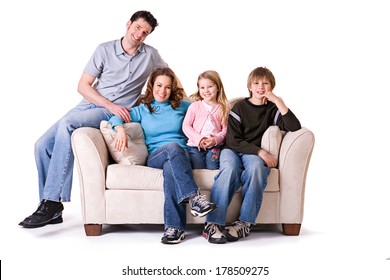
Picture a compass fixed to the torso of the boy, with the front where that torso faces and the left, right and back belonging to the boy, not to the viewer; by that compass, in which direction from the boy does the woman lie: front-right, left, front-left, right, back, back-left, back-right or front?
right

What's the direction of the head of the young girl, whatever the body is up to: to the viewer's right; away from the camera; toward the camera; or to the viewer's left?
toward the camera

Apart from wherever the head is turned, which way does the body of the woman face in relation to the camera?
toward the camera

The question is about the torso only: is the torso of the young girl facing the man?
no

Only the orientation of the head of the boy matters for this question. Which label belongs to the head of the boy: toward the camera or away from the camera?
toward the camera

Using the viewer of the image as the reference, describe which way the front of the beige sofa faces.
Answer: facing the viewer

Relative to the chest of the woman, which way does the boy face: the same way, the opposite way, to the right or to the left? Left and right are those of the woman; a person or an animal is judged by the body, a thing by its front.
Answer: the same way

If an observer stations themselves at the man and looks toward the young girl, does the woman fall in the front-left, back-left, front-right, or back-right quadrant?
front-right

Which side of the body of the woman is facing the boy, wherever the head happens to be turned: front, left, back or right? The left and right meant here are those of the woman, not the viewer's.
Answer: left

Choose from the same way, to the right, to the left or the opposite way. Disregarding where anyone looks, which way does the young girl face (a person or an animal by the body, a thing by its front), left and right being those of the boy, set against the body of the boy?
the same way

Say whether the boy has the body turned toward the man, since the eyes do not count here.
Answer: no

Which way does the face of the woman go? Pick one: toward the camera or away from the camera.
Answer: toward the camera

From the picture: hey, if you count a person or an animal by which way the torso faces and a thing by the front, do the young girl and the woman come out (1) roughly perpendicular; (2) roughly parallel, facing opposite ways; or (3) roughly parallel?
roughly parallel

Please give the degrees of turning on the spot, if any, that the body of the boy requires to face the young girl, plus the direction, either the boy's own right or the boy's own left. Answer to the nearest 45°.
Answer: approximately 135° to the boy's own right

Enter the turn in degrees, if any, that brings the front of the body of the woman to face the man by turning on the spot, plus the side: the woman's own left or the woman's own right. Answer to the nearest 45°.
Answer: approximately 135° to the woman's own right

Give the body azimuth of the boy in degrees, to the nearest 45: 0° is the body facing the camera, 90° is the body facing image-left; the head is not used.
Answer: approximately 0°
